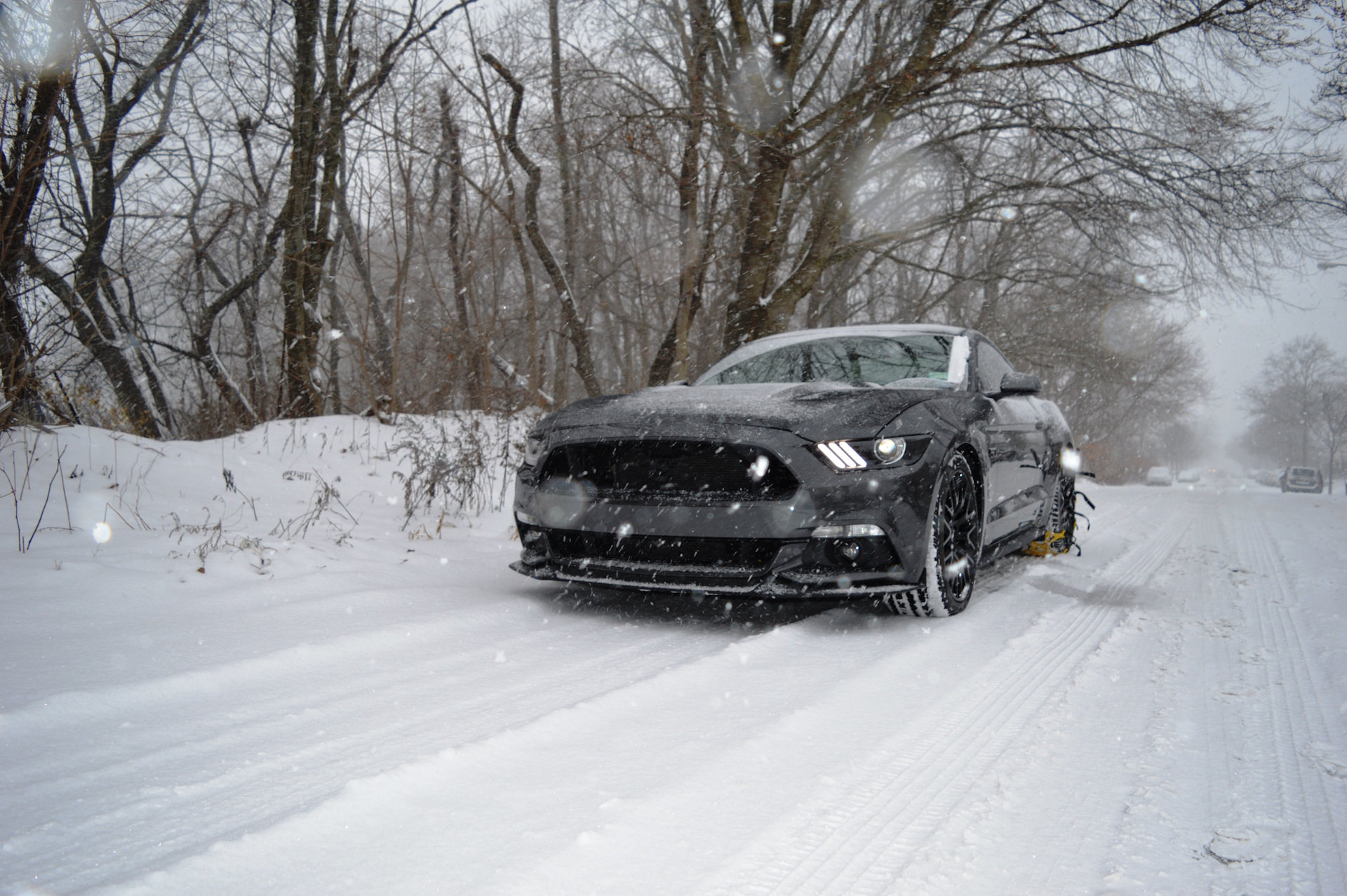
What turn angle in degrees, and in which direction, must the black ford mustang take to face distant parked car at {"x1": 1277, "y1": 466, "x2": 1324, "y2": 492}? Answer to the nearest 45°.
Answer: approximately 180°
